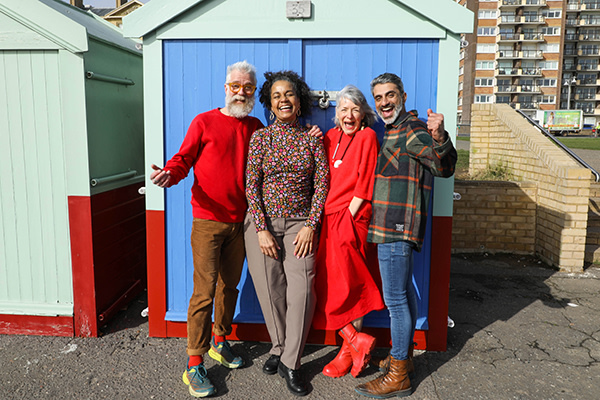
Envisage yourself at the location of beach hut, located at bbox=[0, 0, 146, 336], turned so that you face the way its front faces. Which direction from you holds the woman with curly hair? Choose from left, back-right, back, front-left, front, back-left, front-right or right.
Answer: front-left

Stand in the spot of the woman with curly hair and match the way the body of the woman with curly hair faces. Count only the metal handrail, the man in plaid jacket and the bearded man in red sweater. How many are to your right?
1

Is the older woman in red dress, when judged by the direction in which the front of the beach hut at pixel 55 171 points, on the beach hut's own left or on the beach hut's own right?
on the beach hut's own left

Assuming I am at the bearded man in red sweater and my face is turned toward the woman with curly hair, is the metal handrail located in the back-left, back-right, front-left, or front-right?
front-left

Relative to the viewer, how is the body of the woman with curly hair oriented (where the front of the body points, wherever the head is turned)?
toward the camera

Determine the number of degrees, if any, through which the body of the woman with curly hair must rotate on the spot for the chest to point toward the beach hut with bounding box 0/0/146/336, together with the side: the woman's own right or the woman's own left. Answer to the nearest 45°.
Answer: approximately 90° to the woman's own right

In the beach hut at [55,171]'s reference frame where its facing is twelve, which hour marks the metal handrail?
The metal handrail is roughly at 9 o'clock from the beach hut.

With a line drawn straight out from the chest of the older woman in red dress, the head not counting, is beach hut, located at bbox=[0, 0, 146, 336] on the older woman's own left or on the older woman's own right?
on the older woman's own right

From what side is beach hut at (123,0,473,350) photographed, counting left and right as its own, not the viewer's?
front

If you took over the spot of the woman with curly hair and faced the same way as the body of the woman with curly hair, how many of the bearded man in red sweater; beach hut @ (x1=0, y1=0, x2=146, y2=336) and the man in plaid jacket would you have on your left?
1

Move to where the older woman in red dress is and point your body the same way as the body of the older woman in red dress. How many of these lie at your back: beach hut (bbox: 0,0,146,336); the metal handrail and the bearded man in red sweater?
1

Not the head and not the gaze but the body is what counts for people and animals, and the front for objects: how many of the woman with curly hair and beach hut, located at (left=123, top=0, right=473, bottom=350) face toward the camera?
2

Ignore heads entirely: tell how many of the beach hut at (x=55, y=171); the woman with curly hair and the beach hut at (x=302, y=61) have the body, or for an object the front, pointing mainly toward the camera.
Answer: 3

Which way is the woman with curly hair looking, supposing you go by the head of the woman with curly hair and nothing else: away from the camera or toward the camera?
toward the camera

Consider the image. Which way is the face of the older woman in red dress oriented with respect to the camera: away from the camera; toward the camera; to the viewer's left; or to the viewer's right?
toward the camera

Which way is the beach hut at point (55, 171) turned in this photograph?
toward the camera
